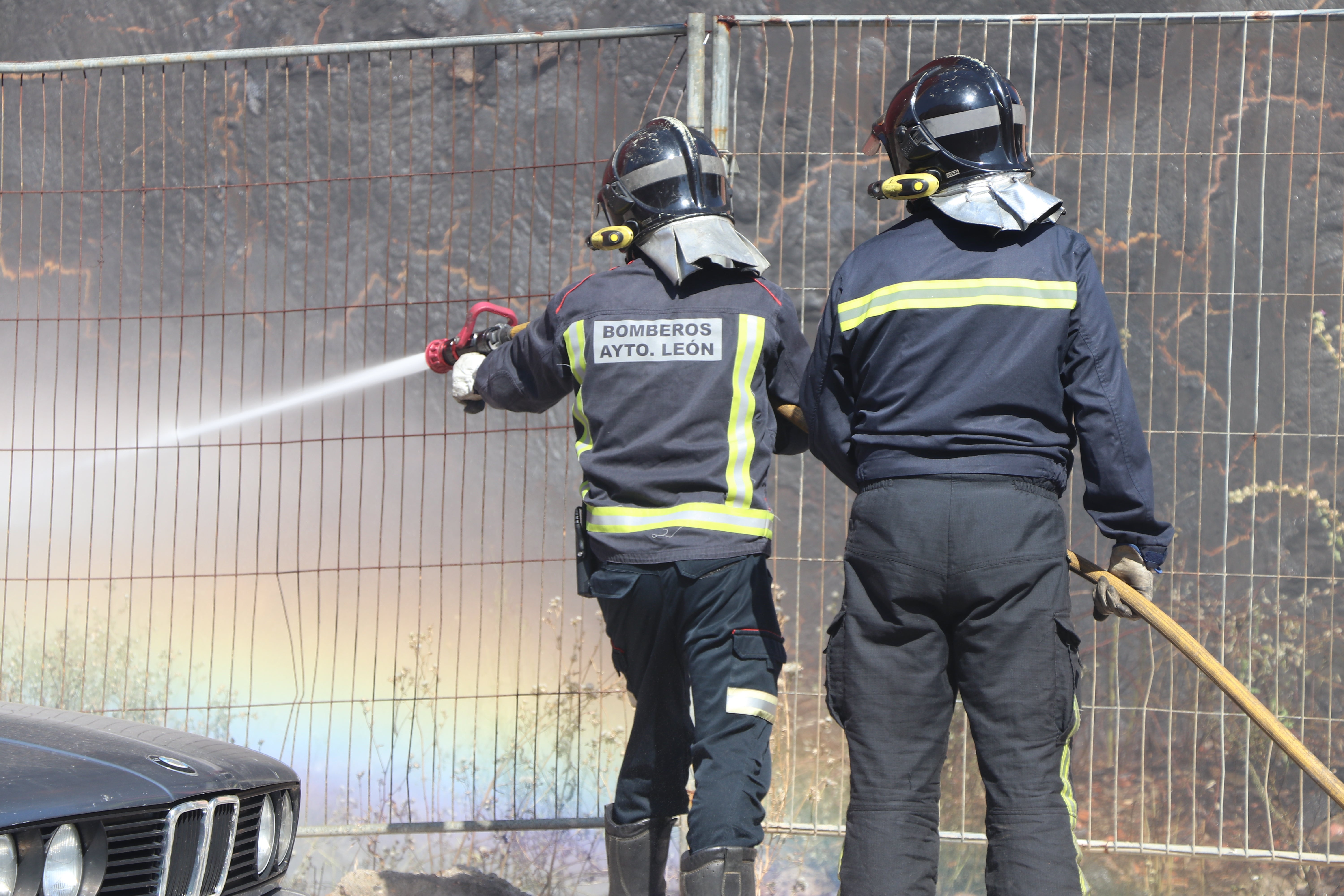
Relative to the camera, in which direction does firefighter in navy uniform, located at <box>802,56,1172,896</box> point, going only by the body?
away from the camera

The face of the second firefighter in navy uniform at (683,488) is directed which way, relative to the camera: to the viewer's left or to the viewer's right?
to the viewer's left

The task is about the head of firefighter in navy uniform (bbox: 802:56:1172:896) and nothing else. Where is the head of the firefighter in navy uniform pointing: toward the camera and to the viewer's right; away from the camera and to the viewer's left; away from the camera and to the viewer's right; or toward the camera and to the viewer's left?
away from the camera and to the viewer's left

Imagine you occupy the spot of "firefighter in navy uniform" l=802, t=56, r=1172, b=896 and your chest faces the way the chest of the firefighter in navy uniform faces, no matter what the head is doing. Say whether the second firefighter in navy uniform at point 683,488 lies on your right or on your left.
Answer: on your left
